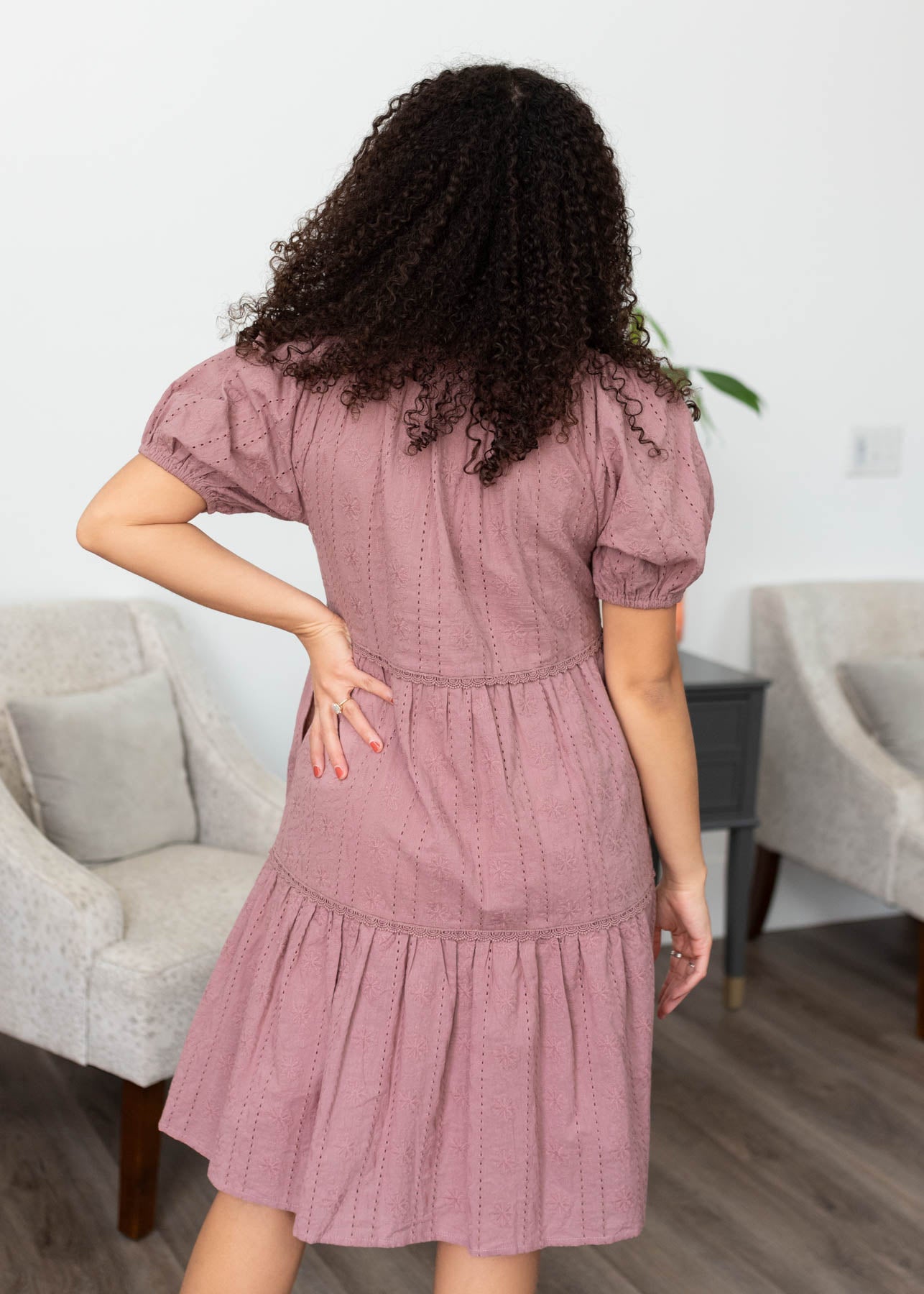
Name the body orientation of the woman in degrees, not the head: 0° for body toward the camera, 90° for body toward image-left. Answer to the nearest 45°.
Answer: approximately 180°

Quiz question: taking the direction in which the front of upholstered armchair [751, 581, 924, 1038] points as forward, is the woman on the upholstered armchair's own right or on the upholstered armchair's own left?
on the upholstered armchair's own right

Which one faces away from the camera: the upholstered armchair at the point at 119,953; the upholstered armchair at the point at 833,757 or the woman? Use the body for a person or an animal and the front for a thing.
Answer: the woman

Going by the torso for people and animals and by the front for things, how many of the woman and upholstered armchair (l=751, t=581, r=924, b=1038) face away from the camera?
1

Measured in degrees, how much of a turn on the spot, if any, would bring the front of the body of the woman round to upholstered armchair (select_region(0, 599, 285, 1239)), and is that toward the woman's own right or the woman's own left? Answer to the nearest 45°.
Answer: approximately 45° to the woman's own left

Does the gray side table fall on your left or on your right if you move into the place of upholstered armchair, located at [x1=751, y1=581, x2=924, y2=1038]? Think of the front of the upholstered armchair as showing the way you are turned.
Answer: on your right

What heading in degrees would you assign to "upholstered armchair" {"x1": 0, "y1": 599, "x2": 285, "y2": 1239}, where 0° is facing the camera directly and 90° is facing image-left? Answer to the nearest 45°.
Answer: approximately 315°

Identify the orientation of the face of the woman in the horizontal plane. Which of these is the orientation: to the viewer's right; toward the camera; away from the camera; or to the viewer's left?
away from the camera
